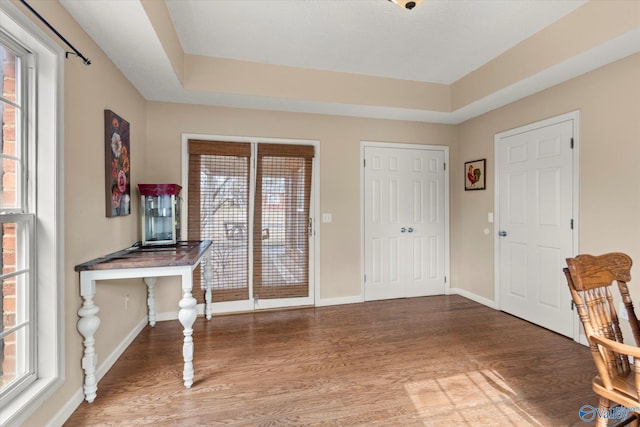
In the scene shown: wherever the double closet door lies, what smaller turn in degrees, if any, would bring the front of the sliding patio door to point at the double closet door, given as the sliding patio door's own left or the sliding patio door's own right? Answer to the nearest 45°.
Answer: approximately 90° to the sliding patio door's own left

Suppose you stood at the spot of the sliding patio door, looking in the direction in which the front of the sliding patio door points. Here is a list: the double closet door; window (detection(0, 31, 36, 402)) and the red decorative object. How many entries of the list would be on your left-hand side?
1

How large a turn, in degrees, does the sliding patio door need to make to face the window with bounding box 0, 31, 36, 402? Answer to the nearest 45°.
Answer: approximately 45° to its right

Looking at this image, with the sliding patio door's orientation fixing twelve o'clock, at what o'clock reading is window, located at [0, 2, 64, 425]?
The window is roughly at 1 o'clock from the sliding patio door.

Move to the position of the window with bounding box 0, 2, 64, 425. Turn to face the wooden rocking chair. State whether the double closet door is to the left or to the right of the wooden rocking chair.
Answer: left

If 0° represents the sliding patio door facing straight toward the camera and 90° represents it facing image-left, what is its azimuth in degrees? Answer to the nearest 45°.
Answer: approximately 0°

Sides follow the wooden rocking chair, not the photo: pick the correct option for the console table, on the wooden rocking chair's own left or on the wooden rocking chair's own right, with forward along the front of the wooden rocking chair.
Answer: on the wooden rocking chair's own right

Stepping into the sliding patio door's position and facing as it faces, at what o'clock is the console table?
The console table is roughly at 1 o'clock from the sliding patio door.

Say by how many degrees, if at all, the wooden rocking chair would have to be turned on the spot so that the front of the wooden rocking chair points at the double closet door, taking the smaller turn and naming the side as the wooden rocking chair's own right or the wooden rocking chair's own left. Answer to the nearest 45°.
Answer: approximately 180°

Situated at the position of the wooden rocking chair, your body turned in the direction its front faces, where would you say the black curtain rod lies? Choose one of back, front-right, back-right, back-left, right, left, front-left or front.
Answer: right

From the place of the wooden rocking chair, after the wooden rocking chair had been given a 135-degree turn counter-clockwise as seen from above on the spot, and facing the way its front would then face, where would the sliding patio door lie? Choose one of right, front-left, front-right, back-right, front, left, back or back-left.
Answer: left

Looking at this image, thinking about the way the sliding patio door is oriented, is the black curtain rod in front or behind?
in front

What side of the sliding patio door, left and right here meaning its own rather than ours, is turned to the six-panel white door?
left
